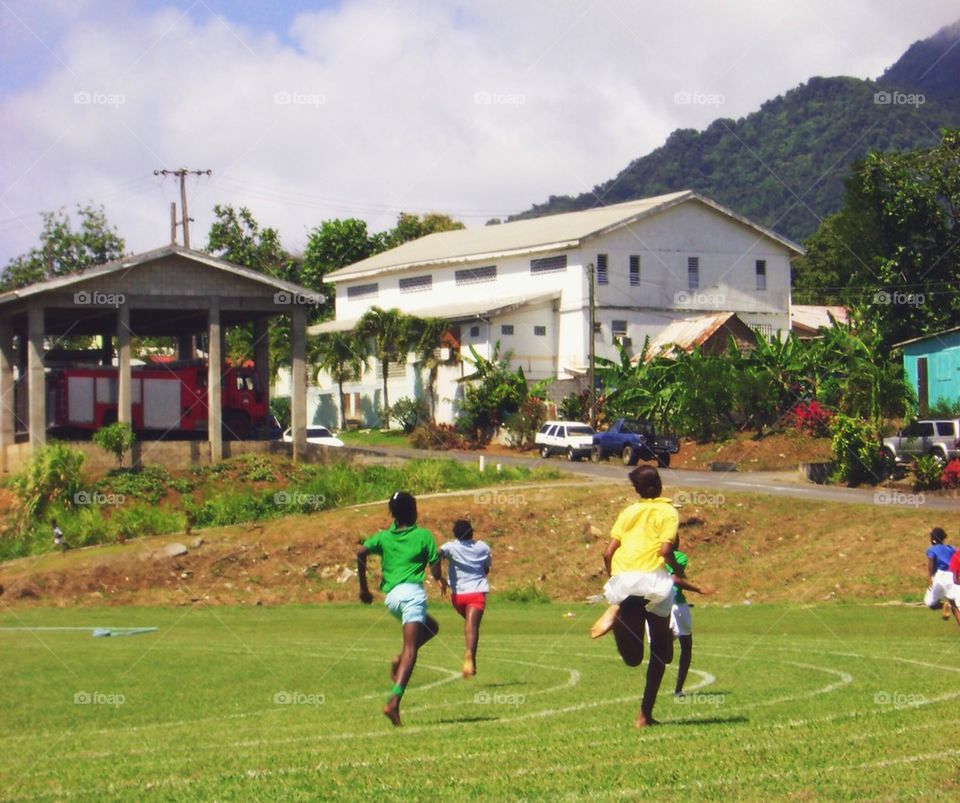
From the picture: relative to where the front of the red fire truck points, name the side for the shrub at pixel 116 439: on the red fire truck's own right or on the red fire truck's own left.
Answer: on the red fire truck's own right

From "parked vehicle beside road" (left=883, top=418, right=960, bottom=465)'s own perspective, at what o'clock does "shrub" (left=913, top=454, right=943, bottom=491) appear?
The shrub is roughly at 9 o'clock from the parked vehicle beside road.

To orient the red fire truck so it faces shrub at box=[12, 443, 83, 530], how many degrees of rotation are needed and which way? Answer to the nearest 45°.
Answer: approximately 135° to its right

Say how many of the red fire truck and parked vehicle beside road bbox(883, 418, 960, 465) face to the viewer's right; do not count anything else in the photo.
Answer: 1

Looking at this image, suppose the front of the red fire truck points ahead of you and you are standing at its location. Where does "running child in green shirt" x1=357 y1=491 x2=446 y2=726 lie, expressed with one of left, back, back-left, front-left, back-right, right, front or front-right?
right

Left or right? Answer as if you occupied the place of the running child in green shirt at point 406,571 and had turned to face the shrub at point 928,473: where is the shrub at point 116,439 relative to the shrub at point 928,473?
left

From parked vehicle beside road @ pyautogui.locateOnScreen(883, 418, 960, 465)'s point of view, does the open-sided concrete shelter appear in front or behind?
in front

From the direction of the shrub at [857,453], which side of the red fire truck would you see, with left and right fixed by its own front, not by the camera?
front

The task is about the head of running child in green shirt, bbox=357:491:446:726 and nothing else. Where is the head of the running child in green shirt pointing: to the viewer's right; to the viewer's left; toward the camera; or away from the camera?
away from the camera

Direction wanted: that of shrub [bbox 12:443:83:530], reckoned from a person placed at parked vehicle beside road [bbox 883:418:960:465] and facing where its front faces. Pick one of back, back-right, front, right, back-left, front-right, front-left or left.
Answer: front-left

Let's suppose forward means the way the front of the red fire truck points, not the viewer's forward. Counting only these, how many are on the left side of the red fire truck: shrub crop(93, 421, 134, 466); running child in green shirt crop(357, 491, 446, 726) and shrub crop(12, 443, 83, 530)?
0

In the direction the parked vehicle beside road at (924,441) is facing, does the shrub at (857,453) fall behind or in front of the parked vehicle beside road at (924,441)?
in front

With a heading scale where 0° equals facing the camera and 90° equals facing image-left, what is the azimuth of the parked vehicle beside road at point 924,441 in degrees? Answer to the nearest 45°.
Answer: approximately 90°

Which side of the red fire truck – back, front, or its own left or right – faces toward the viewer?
right
